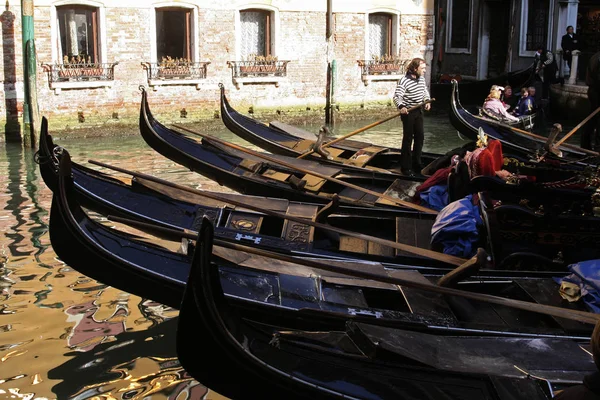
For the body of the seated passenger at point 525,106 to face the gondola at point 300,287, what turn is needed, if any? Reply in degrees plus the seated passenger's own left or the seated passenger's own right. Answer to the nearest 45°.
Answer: approximately 45° to the seated passenger's own left

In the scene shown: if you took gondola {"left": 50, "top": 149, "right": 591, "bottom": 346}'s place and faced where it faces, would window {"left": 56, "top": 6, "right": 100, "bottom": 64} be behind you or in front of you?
behind

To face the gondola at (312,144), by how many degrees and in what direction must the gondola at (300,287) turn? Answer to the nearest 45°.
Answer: approximately 135° to its left

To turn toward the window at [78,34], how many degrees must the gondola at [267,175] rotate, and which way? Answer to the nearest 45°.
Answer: approximately 180°

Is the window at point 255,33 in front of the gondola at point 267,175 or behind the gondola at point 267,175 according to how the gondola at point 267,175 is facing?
behind

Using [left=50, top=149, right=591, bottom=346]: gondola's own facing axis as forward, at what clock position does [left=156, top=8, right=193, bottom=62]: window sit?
The window is roughly at 7 o'clock from the gondola.
